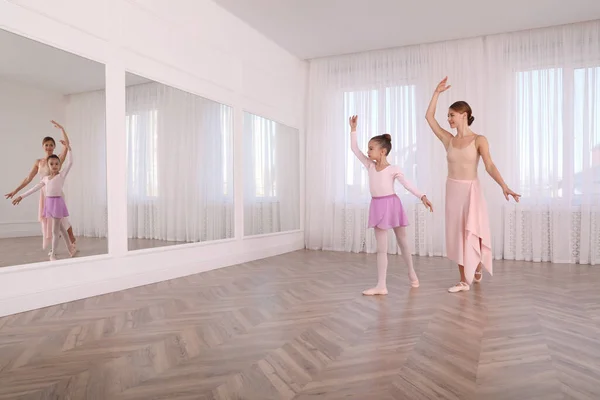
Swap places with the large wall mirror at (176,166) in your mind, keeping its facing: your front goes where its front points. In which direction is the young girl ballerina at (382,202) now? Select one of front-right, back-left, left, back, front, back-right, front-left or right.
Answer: front

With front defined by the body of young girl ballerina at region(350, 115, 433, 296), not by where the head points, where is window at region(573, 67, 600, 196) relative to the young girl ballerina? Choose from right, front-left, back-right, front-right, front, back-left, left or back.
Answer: back

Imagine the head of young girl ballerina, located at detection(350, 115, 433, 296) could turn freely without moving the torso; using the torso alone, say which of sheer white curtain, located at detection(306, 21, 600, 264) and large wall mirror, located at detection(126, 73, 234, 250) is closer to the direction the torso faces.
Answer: the large wall mirror

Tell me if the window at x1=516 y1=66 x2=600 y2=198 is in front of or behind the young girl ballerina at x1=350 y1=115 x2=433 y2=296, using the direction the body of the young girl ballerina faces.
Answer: behind

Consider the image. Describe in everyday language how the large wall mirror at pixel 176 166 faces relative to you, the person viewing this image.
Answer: facing the viewer and to the right of the viewer

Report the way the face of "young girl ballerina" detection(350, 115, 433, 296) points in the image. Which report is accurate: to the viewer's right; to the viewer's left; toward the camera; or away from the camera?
to the viewer's left

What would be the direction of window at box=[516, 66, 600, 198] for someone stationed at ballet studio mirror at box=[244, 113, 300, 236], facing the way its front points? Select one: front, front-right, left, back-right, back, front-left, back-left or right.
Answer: front-left

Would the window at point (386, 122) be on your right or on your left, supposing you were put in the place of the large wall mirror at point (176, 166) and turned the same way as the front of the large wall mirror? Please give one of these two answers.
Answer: on your left

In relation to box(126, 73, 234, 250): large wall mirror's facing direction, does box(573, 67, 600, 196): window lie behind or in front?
in front

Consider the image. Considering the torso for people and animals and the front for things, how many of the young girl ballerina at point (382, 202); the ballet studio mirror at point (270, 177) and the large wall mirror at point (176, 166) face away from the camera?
0

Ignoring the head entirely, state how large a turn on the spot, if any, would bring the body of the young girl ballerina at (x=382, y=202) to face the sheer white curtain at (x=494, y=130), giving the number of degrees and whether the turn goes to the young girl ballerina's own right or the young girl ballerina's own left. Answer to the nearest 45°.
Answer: approximately 180°

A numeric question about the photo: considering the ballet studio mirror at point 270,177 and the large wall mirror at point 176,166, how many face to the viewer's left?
0

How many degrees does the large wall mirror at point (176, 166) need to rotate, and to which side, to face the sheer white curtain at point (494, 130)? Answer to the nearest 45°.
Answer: approximately 45° to its left

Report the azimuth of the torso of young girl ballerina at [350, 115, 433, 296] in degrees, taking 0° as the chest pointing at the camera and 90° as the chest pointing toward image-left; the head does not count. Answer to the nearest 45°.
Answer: approximately 45°
